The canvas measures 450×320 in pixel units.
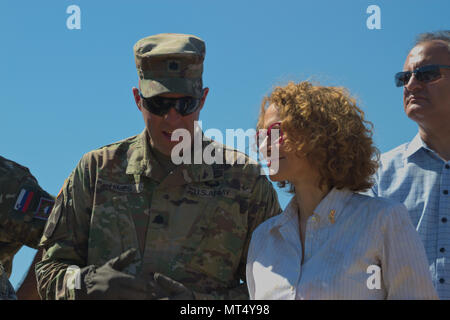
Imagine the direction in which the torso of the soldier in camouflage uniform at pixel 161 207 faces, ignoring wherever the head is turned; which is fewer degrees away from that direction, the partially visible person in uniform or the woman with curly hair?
the woman with curly hair

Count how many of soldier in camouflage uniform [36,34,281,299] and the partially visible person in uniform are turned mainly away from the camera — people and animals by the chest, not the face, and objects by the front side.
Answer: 0

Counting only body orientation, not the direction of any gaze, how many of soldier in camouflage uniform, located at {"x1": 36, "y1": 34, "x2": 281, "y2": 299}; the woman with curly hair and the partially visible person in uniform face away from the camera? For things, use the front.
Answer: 0

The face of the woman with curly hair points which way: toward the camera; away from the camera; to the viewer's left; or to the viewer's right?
to the viewer's left

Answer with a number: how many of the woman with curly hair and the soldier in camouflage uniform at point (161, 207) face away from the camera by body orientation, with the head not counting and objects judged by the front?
0

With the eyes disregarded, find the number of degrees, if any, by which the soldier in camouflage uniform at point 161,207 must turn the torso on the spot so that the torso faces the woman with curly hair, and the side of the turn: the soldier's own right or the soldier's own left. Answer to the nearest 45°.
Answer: approximately 45° to the soldier's own left

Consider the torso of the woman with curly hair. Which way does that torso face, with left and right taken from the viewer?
facing the viewer and to the left of the viewer

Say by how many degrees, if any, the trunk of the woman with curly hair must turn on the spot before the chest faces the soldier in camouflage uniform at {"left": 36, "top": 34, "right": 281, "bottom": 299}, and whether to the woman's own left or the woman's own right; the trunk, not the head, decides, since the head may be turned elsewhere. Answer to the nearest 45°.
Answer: approximately 90° to the woman's own right
